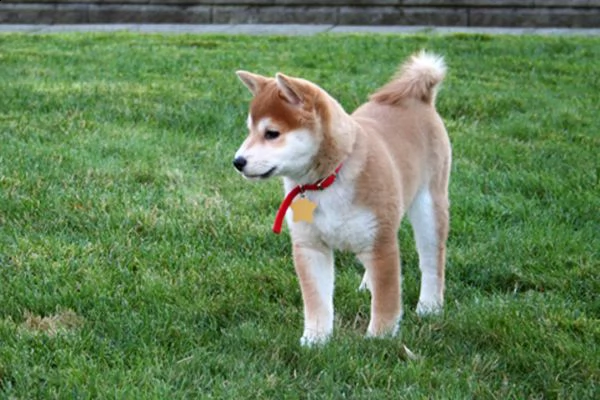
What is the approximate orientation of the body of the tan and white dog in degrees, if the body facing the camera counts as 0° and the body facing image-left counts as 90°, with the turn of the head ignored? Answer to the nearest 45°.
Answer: approximately 45°
